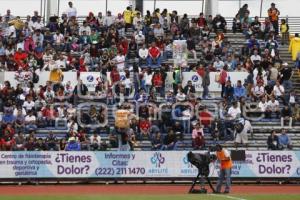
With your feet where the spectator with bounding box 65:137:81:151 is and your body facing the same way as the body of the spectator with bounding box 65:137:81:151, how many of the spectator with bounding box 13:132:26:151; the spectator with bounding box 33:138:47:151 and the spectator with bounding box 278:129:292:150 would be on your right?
2

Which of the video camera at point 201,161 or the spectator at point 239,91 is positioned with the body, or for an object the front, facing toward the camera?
the spectator

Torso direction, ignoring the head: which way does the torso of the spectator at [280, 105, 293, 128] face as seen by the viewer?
toward the camera

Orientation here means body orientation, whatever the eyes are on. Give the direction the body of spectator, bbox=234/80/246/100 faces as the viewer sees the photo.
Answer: toward the camera

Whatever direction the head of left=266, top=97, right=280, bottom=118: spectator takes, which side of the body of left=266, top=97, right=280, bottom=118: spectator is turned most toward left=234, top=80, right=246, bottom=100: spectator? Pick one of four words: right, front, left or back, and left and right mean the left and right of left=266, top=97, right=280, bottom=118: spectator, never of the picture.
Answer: right

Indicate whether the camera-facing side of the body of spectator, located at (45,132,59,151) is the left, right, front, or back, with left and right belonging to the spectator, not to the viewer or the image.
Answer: front

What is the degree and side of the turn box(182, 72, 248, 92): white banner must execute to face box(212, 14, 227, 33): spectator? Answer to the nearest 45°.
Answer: approximately 180°

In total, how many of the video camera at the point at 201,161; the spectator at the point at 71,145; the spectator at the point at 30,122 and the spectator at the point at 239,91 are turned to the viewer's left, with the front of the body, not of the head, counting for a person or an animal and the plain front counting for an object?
1

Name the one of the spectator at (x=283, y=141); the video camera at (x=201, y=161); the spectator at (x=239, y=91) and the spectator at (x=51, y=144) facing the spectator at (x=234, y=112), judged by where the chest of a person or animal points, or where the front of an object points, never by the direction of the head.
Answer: the spectator at (x=239, y=91)

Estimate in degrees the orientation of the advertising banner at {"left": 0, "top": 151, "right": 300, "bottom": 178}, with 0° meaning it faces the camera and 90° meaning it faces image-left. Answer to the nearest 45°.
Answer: approximately 0°

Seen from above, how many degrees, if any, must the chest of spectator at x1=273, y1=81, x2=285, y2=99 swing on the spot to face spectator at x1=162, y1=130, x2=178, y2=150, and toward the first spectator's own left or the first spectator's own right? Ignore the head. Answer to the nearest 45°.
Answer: approximately 45° to the first spectator's own right

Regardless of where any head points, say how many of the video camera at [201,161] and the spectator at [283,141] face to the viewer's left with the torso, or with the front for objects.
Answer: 1

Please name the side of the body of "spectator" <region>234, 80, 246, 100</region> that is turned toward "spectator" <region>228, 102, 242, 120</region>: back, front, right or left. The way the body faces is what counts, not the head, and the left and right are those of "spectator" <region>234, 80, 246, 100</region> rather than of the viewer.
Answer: front

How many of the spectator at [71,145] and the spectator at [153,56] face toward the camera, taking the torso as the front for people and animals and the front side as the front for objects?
2

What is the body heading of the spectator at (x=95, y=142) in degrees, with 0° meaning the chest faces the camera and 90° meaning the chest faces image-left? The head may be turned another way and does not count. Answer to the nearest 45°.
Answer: approximately 0°

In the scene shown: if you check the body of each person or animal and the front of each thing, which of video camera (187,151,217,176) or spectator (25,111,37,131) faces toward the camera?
the spectator

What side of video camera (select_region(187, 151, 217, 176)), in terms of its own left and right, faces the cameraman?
back

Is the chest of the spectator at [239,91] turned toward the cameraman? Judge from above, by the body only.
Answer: yes
